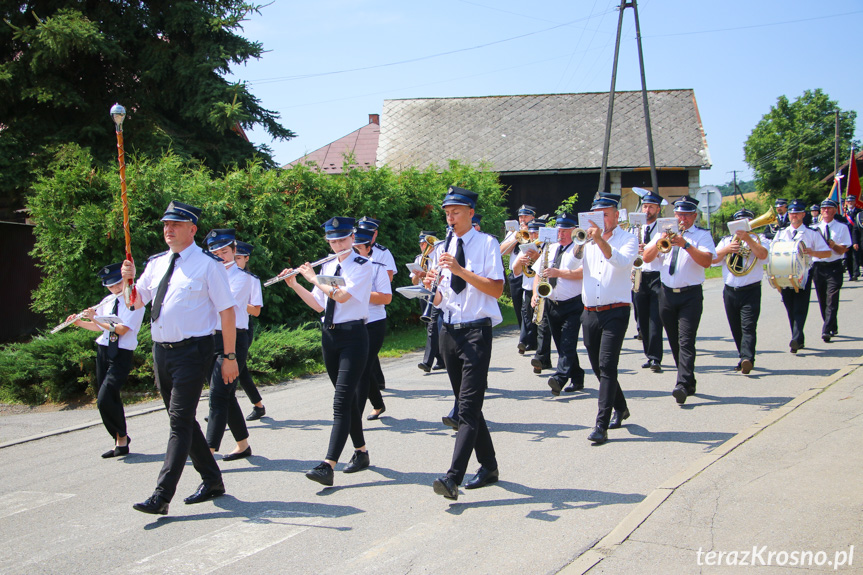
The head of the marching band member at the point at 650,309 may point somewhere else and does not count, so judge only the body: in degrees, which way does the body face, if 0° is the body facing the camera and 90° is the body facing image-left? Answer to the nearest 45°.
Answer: approximately 45°

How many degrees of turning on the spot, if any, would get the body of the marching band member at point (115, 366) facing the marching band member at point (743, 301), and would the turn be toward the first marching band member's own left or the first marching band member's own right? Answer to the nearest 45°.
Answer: approximately 135° to the first marching band member's own left

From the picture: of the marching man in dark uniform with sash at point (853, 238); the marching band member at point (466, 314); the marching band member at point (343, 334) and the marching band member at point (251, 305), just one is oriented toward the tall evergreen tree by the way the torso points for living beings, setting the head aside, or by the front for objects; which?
the marching man in dark uniform with sash at point (853, 238)

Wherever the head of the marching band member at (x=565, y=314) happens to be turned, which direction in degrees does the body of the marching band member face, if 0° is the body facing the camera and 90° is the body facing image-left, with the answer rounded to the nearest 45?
approximately 45°

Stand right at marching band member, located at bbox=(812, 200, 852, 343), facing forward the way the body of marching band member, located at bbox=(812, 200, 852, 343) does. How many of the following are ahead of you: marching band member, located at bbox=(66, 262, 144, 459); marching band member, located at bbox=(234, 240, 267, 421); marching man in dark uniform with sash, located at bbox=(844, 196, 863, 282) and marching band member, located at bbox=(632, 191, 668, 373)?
3

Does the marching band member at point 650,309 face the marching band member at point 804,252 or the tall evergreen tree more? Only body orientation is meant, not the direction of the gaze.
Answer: the tall evergreen tree

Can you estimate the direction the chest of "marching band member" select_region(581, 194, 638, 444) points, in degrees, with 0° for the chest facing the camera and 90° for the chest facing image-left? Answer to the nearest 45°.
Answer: approximately 45°

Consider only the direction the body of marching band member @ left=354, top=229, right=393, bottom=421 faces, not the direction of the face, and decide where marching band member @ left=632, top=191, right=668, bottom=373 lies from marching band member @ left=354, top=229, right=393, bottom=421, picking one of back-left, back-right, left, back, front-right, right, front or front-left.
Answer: back
